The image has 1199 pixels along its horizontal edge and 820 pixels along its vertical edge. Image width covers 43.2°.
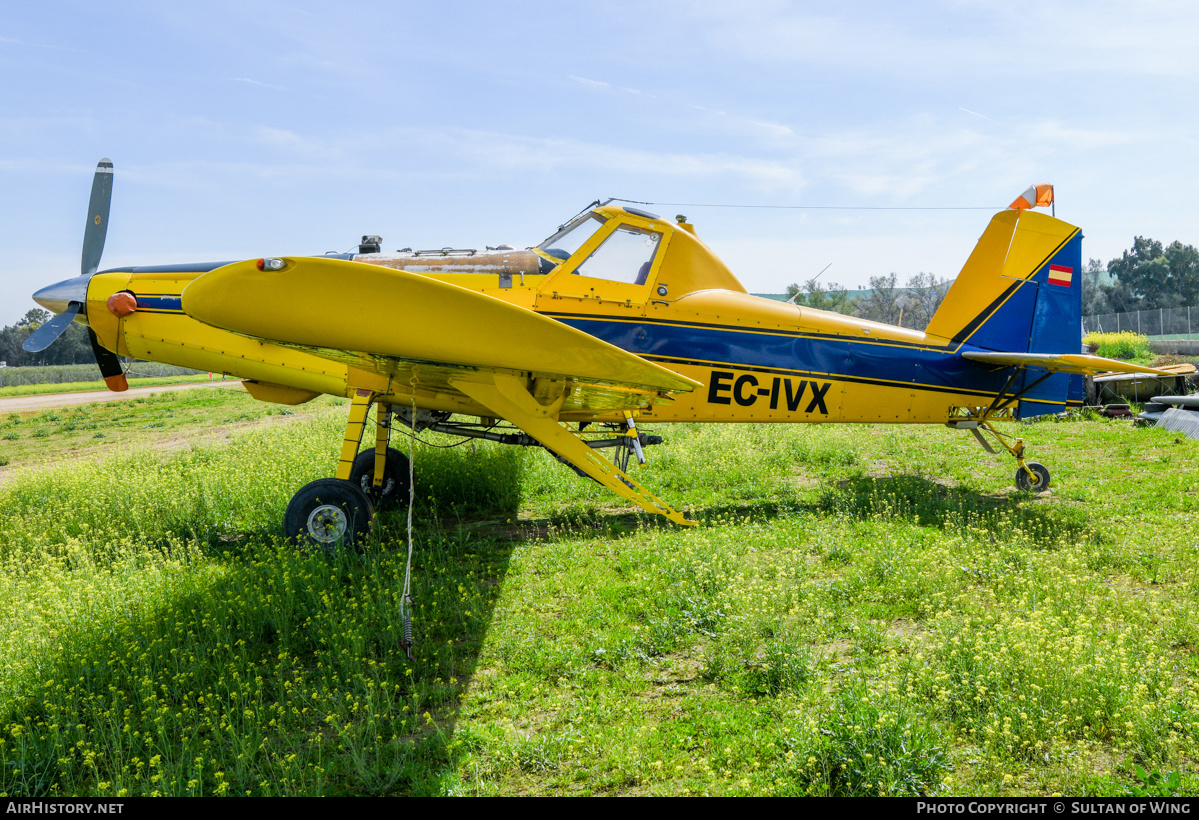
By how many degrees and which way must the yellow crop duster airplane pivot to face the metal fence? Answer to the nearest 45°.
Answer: approximately 135° to its right

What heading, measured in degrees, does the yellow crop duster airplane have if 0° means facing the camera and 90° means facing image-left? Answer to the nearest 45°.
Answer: approximately 90°
